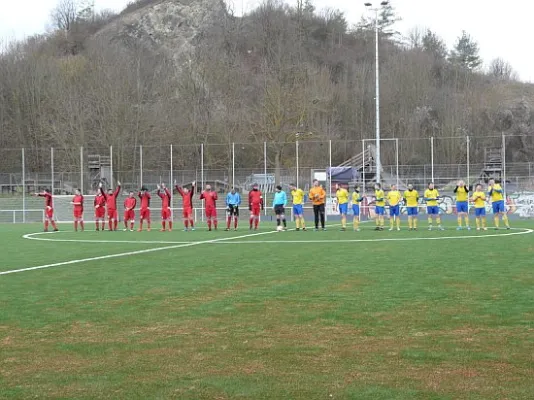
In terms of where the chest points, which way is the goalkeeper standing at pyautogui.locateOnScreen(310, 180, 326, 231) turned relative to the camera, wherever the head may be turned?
toward the camera
